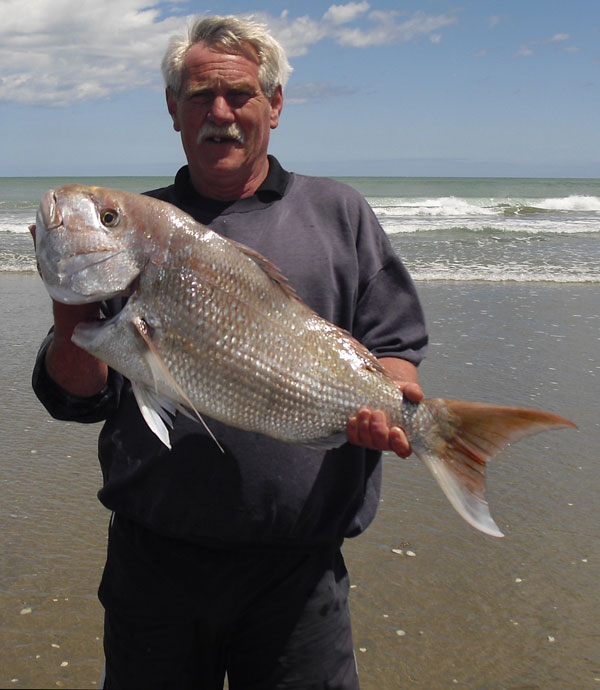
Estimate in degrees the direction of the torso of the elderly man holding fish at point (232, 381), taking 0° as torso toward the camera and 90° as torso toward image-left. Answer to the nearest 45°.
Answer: approximately 0°
